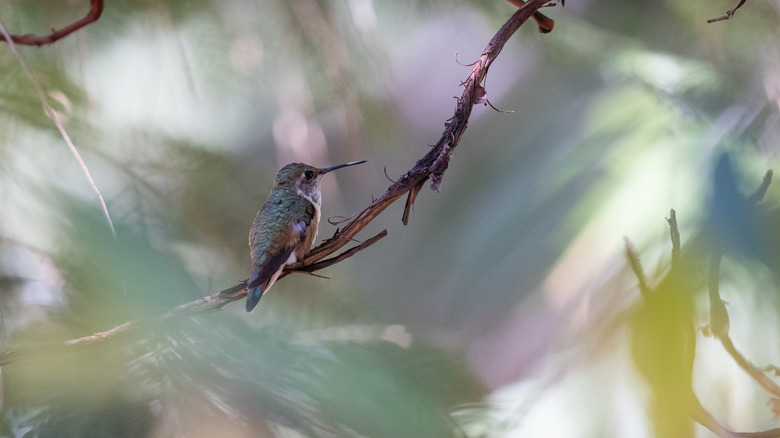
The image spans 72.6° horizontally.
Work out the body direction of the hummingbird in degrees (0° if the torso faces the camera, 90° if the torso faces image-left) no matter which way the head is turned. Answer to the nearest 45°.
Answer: approximately 225°

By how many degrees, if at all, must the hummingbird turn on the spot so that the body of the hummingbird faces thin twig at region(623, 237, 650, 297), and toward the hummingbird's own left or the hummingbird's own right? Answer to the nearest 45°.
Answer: approximately 45° to the hummingbird's own right
